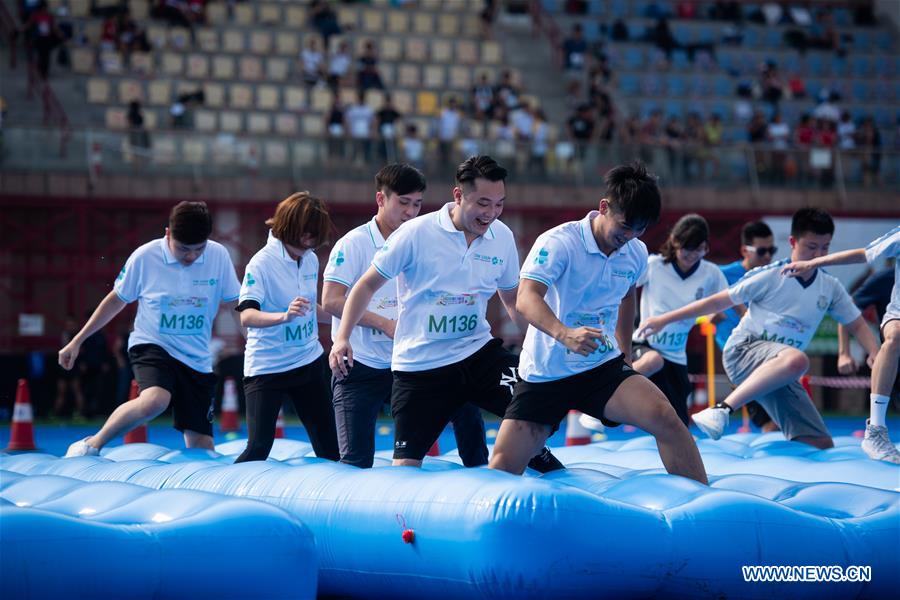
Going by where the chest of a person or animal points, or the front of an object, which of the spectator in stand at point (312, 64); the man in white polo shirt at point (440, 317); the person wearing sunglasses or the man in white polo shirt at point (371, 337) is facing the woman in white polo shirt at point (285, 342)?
the spectator in stand

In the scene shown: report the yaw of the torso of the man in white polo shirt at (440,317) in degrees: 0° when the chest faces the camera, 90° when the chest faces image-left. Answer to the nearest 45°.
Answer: approximately 315°

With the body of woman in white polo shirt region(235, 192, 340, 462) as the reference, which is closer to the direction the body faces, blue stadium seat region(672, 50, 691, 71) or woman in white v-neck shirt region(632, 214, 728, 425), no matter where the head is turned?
the woman in white v-neck shirt

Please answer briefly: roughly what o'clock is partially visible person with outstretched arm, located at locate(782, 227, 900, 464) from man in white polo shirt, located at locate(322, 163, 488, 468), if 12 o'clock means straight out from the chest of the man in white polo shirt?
The partially visible person with outstretched arm is roughly at 10 o'clock from the man in white polo shirt.

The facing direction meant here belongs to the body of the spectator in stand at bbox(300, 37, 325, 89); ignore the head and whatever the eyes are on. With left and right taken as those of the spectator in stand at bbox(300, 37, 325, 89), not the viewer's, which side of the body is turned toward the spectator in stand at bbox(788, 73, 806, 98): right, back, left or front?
left

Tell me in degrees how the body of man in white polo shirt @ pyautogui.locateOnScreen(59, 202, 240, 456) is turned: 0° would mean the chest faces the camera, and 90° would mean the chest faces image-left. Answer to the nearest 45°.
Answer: approximately 0°

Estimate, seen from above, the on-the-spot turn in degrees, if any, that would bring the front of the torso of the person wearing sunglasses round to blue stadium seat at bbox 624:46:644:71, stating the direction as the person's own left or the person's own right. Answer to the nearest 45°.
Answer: approximately 135° to the person's own left

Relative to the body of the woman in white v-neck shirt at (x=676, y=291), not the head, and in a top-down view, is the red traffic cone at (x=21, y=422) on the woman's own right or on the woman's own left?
on the woman's own right
